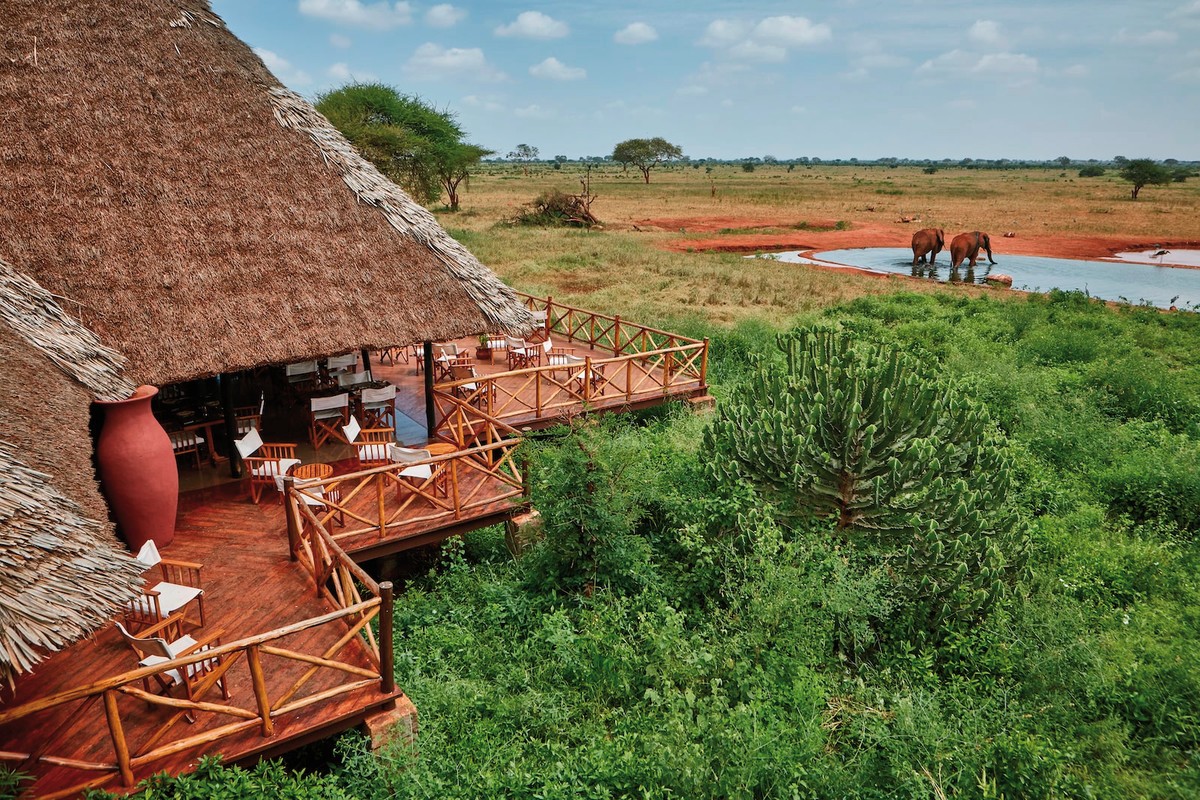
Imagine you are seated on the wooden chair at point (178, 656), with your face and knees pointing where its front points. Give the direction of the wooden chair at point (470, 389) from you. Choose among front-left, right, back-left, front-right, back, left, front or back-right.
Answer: front

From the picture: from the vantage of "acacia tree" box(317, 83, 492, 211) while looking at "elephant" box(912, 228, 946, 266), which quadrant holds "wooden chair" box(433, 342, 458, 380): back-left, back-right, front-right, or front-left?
front-right

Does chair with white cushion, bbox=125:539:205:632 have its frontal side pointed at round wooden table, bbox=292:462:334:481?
no

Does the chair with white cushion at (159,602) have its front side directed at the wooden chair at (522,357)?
no

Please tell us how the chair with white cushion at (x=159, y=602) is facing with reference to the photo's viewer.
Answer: facing the viewer and to the right of the viewer

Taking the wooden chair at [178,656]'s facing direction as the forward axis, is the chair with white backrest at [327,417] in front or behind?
in front

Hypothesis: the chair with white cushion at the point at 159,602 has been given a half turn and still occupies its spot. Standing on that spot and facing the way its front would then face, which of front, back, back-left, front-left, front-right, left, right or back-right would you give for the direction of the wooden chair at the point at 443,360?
right

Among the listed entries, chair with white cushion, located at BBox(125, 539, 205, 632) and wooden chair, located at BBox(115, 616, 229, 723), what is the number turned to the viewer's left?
0

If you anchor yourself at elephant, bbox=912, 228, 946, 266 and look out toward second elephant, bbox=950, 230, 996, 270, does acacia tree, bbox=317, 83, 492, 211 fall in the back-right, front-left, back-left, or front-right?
back-left

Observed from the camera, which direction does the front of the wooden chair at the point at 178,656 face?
facing away from the viewer and to the right of the viewer
